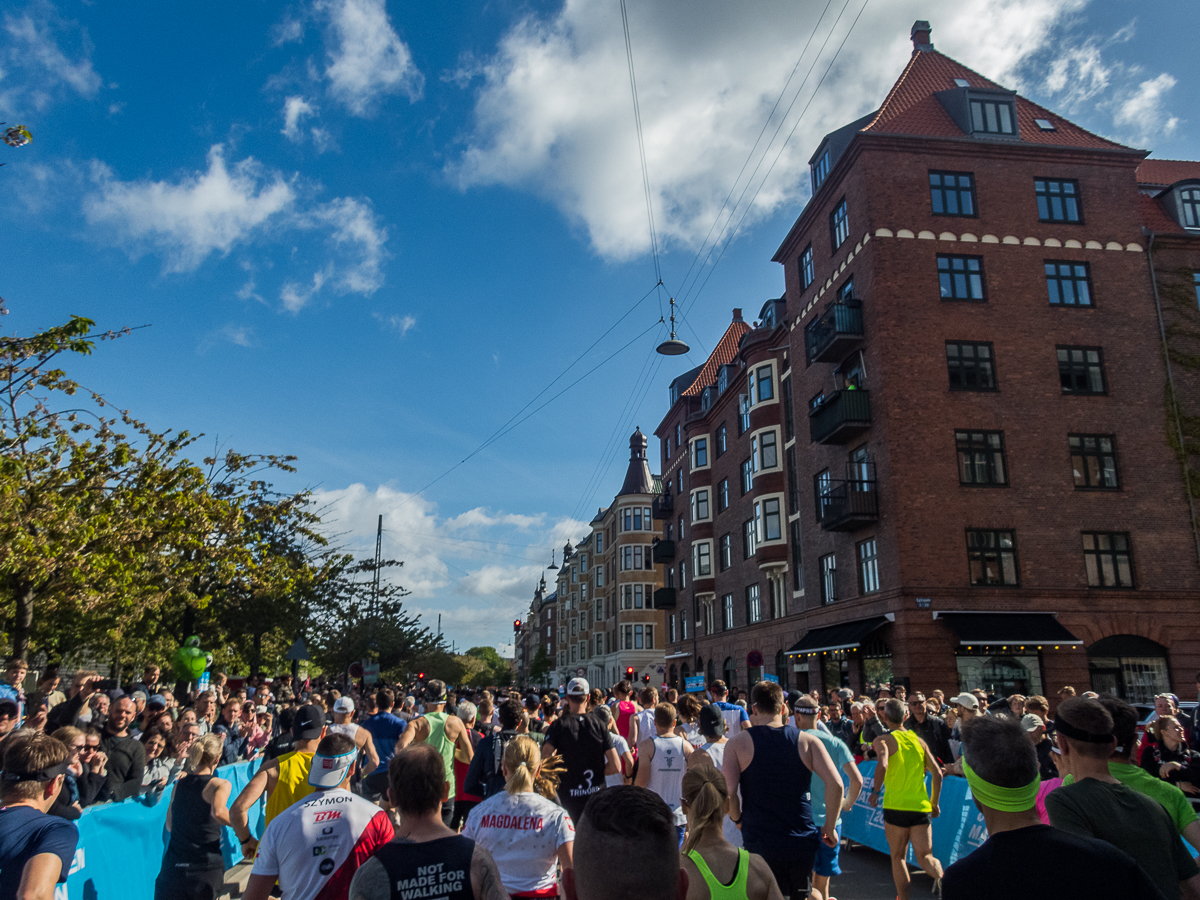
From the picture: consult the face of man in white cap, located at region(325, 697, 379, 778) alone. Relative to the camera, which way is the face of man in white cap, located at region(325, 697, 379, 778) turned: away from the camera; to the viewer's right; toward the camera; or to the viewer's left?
away from the camera

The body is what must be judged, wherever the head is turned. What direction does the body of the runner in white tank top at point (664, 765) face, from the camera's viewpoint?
away from the camera

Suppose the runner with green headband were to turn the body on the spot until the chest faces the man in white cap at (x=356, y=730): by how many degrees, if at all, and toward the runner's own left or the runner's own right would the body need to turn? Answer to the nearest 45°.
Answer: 0° — they already face them

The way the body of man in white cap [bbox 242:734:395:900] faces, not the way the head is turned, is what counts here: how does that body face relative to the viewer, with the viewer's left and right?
facing away from the viewer

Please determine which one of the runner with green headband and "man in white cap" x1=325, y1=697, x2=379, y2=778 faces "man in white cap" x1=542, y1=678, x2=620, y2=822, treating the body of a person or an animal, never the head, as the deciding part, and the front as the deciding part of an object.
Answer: the runner with green headband

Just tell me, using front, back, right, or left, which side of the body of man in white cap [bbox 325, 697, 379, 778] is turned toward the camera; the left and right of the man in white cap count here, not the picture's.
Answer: back

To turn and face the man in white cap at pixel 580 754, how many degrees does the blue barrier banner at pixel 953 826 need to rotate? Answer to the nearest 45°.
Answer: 0° — it already faces them

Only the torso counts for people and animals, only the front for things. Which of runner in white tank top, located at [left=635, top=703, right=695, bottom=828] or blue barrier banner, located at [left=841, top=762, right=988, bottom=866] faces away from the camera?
the runner in white tank top

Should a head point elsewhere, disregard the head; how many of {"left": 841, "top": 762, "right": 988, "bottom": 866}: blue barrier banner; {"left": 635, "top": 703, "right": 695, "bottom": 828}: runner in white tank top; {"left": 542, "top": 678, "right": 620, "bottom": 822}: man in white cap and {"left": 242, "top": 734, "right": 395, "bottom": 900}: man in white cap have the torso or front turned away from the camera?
3

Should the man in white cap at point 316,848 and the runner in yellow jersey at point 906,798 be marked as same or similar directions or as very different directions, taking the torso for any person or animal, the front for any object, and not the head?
same or similar directions

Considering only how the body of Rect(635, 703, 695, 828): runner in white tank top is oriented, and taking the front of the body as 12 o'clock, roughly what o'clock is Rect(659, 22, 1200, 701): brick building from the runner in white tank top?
The brick building is roughly at 1 o'clock from the runner in white tank top.

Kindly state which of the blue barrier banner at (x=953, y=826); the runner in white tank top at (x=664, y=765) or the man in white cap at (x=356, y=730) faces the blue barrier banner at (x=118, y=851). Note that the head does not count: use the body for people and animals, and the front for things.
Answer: the blue barrier banner at (x=953, y=826)

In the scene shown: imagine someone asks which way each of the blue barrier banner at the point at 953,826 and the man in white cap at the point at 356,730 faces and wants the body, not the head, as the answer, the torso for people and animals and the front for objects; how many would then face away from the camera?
1

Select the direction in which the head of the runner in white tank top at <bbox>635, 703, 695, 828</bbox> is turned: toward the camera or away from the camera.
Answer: away from the camera

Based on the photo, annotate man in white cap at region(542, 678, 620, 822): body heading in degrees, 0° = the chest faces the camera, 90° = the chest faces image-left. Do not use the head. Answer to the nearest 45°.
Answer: approximately 180°

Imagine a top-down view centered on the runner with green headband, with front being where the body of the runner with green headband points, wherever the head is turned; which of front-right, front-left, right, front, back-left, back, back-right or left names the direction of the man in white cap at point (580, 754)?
front
